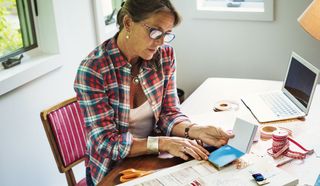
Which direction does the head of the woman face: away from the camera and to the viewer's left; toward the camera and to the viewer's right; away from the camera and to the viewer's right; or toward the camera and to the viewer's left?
toward the camera and to the viewer's right

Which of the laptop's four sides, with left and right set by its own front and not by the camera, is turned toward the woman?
front

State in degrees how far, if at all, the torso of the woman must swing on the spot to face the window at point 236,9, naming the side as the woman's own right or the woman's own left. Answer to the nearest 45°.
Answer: approximately 90° to the woman's own left

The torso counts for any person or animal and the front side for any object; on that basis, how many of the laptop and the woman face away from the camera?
0

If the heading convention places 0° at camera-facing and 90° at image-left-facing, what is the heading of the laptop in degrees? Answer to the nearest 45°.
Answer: approximately 45°

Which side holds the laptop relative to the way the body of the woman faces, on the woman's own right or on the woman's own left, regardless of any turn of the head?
on the woman's own left

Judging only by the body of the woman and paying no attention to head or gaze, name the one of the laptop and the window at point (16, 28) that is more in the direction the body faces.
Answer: the laptop

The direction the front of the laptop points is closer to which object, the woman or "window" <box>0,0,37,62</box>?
the woman

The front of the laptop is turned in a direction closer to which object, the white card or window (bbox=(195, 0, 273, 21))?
the white card

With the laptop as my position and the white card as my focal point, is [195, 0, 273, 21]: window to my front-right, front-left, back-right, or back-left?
back-right

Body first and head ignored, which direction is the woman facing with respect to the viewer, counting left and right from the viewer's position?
facing the viewer and to the right of the viewer
